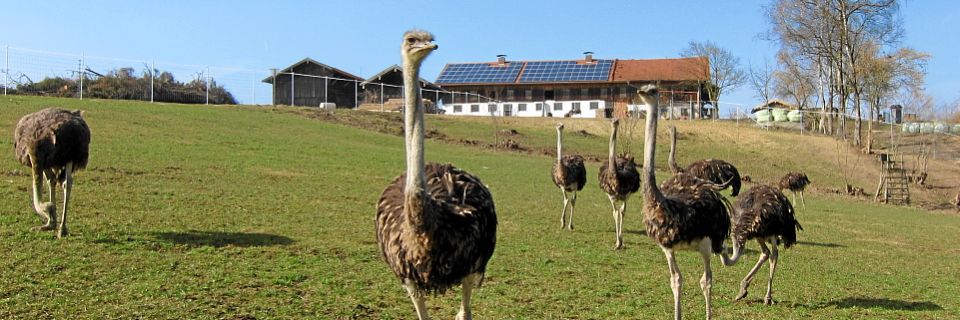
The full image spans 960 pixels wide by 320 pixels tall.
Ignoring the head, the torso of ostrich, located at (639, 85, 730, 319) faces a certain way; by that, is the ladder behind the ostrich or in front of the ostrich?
behind

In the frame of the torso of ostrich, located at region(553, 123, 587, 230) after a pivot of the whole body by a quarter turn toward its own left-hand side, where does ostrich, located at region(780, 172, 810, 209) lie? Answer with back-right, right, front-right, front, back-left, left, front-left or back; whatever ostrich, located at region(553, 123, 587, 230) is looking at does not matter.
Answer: left

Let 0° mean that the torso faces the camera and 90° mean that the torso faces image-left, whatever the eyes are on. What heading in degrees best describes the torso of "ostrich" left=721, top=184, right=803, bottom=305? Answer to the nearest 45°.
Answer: approximately 45°

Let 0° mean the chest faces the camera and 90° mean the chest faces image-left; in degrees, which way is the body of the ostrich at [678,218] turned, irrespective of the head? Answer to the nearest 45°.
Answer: approximately 45°

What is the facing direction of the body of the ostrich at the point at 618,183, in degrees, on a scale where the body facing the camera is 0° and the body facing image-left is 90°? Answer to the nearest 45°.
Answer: approximately 0°

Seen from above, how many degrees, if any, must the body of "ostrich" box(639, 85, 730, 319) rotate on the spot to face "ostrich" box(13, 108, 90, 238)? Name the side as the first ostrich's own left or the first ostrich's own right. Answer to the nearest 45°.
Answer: approximately 45° to the first ostrich's own right

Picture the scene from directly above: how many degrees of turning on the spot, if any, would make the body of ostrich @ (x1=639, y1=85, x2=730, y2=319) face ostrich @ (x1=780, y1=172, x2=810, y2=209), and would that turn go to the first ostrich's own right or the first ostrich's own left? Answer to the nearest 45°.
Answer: approximately 135° to the first ostrich's own right

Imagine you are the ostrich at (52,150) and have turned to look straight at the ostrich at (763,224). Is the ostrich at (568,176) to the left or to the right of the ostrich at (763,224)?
left

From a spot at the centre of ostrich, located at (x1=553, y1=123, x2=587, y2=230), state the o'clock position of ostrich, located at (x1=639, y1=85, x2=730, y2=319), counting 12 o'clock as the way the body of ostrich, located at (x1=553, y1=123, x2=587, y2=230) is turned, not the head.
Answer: ostrich, located at (x1=639, y1=85, x2=730, y2=319) is roughly at 10 o'clock from ostrich, located at (x1=553, y1=123, x2=587, y2=230).

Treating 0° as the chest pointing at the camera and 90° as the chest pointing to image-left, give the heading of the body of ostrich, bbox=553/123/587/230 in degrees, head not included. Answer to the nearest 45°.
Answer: approximately 45°

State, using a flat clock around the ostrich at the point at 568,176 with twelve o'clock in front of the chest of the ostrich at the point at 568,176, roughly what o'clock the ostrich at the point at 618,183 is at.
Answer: the ostrich at the point at 618,183 is roughly at 10 o'clock from the ostrich at the point at 568,176.
